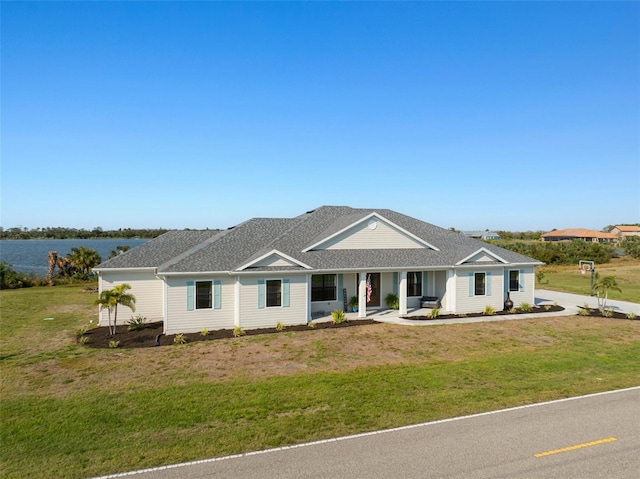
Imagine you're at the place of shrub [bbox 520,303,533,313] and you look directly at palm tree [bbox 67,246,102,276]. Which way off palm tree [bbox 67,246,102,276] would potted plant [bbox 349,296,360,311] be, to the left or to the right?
left

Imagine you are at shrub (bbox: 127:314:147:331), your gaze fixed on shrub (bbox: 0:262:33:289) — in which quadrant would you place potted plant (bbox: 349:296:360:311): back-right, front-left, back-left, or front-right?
back-right

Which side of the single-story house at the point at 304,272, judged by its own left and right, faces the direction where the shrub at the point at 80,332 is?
right

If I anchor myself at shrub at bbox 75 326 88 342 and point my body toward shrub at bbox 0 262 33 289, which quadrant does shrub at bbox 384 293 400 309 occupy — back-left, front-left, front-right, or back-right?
back-right

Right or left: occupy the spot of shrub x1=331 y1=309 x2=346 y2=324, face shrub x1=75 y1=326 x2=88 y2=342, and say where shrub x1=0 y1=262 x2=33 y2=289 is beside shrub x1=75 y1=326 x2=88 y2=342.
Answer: right

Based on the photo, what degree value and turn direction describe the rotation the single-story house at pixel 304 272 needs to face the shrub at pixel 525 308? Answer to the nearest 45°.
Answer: approximately 45° to its left

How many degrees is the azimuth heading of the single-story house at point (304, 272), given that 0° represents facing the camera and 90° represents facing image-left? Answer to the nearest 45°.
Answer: approximately 315°

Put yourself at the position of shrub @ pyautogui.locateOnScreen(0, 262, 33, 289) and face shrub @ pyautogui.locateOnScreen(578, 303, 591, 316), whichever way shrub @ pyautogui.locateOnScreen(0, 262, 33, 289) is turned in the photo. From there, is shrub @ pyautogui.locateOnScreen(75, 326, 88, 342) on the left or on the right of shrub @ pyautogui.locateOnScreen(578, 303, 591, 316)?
right

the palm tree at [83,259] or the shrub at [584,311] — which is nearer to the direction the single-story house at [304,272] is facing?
the shrub

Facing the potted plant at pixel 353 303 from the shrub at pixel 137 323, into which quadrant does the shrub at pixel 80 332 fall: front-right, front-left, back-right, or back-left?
back-right
